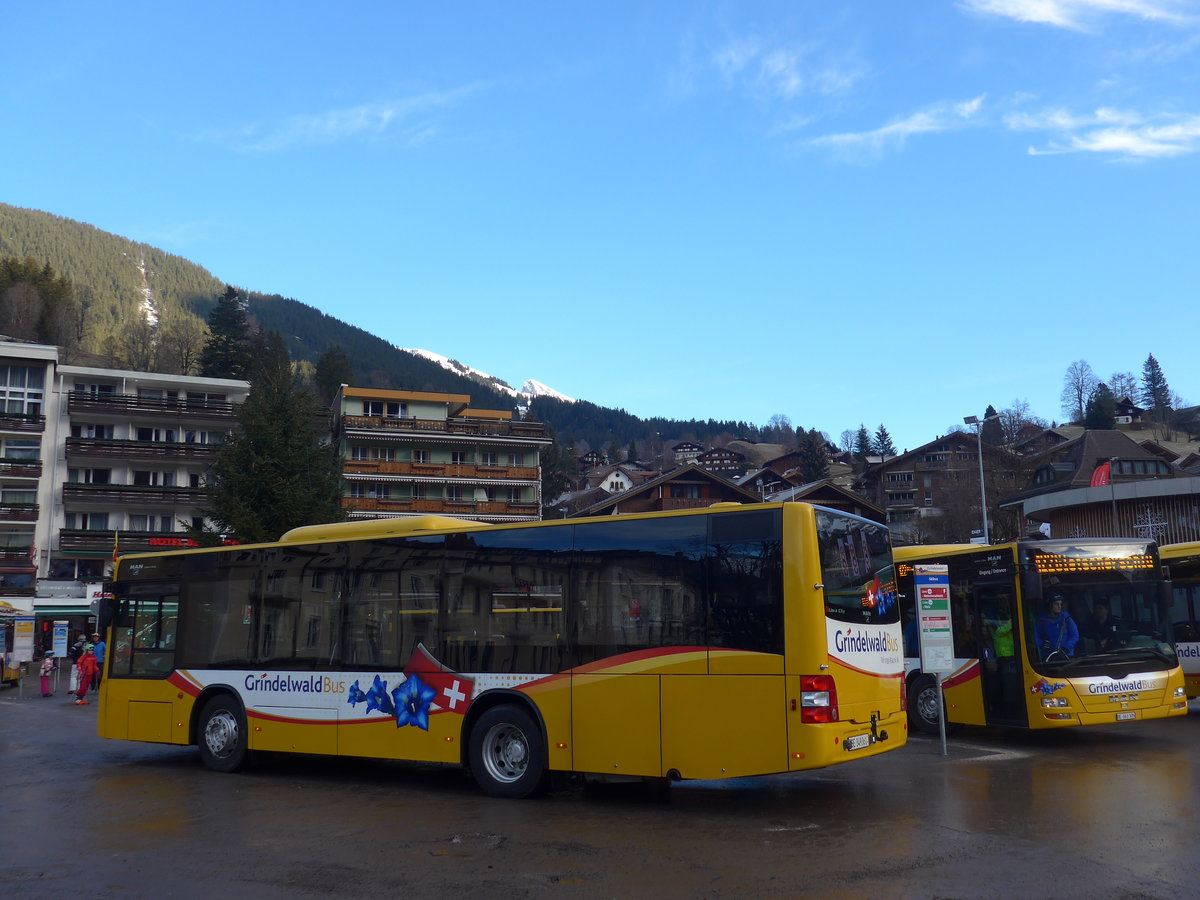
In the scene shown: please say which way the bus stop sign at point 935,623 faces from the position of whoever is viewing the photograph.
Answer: facing the viewer

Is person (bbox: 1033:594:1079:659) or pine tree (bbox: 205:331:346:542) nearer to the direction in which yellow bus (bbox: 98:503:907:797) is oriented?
the pine tree

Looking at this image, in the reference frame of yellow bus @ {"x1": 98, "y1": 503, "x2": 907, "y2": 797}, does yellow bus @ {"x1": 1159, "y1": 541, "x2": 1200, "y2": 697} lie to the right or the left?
on its right

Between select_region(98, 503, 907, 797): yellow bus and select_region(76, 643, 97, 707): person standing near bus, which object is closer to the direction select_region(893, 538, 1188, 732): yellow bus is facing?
the yellow bus

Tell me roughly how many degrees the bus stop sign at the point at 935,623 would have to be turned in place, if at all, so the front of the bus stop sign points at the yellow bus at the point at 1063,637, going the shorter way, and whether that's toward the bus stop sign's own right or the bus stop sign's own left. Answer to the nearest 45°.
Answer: approximately 135° to the bus stop sign's own left

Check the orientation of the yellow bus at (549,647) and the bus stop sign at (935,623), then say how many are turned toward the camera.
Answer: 1

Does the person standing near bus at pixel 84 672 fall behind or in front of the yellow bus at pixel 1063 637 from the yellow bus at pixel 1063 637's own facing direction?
behind

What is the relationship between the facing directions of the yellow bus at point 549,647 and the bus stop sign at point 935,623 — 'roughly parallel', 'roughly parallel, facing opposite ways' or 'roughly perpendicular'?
roughly perpendicular

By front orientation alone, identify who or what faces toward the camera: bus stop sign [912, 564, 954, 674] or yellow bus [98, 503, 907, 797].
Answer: the bus stop sign

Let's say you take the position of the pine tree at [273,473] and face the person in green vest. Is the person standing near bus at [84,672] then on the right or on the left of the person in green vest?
right

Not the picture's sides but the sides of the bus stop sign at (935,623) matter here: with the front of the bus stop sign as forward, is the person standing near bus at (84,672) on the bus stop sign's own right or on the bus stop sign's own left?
on the bus stop sign's own right
